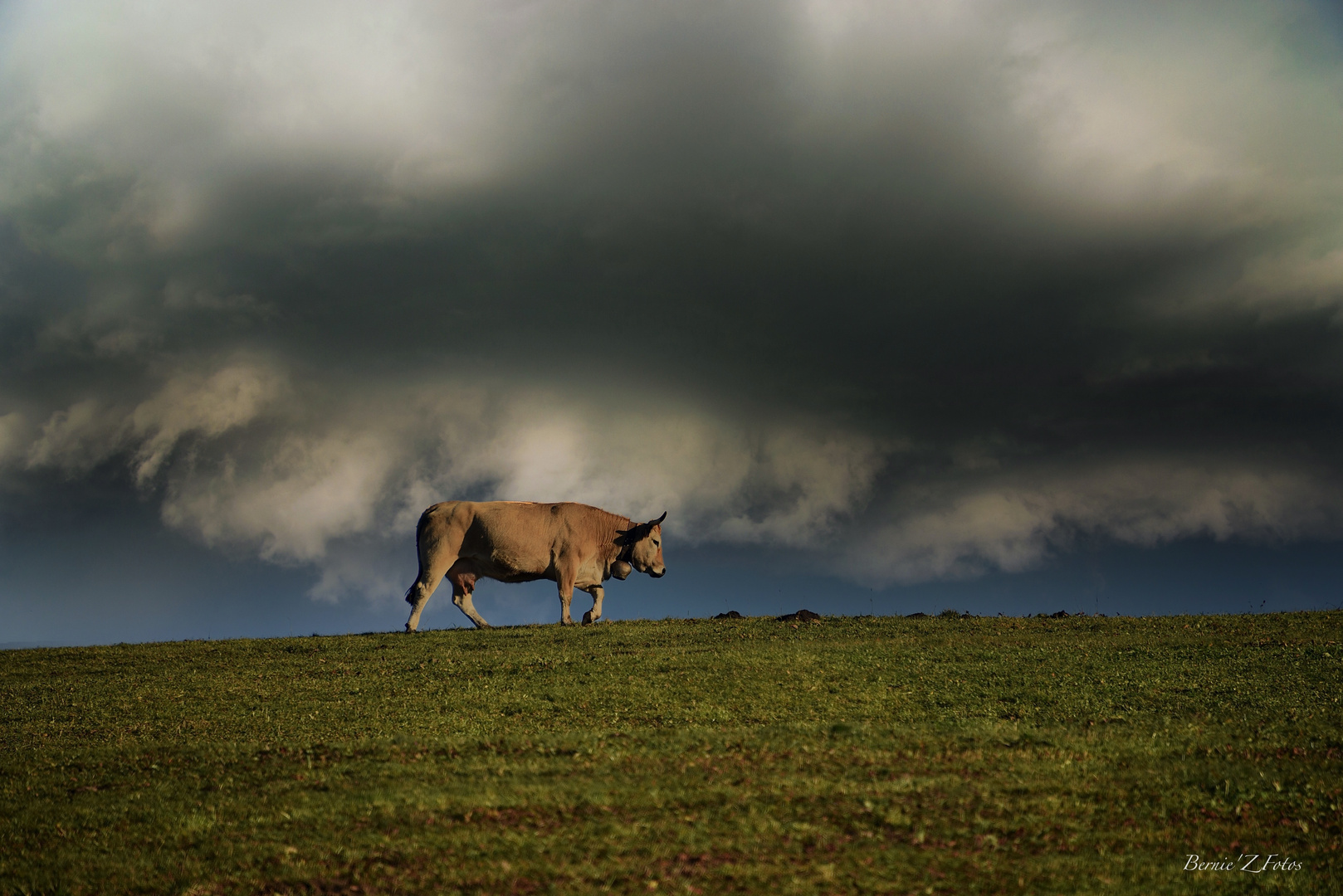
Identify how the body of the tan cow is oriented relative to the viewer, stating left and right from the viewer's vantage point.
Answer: facing to the right of the viewer
